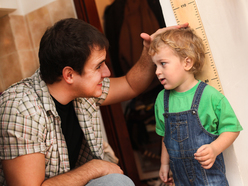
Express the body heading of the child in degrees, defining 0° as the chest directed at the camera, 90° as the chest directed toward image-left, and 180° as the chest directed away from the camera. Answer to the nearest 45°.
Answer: approximately 45°

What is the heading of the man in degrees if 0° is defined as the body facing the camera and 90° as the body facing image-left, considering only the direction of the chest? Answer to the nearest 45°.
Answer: approximately 315°

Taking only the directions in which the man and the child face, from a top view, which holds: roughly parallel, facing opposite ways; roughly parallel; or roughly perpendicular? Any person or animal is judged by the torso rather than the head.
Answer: roughly perpendicular
